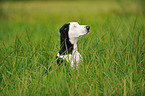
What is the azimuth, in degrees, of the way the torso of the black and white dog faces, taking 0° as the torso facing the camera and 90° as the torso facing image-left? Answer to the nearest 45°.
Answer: approximately 270°
